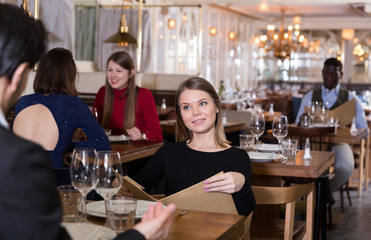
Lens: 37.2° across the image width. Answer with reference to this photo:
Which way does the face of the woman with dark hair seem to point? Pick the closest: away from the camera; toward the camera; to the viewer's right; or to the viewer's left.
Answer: away from the camera

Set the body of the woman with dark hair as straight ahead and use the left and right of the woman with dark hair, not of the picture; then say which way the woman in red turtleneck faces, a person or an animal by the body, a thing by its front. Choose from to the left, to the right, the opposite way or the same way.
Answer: the opposite way

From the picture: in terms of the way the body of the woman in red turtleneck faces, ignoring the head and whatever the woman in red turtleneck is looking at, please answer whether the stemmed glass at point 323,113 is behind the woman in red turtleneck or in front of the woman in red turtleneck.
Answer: behind

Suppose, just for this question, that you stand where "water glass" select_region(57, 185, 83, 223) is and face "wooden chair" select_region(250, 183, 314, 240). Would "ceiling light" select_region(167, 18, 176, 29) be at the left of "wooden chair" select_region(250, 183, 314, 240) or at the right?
left

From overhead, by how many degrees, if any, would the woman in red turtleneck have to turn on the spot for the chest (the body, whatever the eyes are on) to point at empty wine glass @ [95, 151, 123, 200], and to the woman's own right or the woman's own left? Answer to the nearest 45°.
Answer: approximately 45° to the woman's own left

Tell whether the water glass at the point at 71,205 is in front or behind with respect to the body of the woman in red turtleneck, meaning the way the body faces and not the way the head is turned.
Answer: in front

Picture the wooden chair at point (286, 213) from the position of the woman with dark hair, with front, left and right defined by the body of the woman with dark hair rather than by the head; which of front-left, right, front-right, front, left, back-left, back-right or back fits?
right

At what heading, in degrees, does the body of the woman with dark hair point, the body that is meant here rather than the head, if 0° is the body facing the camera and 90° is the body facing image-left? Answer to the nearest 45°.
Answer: approximately 225°

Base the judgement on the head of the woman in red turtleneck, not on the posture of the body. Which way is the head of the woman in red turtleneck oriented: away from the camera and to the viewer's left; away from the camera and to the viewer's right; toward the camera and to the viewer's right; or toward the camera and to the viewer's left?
toward the camera and to the viewer's left

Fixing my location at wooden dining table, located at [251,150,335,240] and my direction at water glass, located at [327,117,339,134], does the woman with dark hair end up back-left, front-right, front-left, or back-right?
back-left

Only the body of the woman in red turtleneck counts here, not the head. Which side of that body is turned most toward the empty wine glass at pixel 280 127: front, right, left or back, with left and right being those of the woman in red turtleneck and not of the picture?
left

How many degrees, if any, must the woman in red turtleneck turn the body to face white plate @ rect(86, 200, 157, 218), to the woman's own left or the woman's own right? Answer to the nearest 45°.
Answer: approximately 45° to the woman's own left

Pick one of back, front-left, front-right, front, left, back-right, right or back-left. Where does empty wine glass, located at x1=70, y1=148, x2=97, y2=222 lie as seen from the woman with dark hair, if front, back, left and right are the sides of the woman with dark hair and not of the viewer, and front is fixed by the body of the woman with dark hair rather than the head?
back-right

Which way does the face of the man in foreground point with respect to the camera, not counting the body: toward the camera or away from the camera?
away from the camera

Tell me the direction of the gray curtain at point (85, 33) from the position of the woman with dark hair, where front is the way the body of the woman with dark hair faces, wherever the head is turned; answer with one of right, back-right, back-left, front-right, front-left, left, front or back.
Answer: front-left

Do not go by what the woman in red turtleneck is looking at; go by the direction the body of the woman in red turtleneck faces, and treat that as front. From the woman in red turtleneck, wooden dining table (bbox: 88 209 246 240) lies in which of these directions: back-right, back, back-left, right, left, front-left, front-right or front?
front-left
